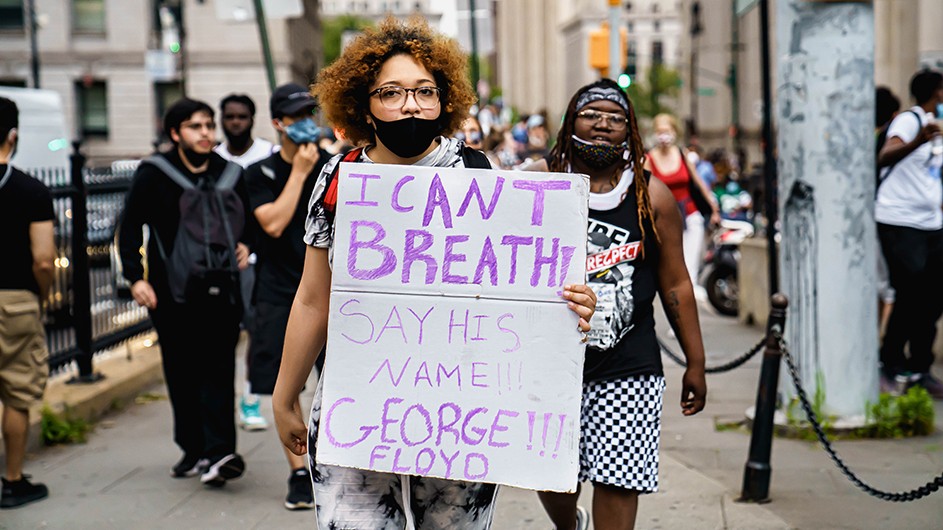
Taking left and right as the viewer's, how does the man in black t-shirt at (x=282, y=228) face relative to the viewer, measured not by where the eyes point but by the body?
facing the viewer and to the right of the viewer

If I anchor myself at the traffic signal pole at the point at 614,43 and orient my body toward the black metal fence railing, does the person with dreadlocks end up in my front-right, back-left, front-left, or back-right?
front-left

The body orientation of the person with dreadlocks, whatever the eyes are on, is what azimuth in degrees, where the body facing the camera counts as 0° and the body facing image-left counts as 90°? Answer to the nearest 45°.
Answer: approximately 0°

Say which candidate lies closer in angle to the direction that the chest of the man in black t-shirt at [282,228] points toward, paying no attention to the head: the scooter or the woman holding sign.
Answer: the woman holding sign

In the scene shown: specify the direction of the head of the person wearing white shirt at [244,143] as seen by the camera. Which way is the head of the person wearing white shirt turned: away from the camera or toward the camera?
toward the camera

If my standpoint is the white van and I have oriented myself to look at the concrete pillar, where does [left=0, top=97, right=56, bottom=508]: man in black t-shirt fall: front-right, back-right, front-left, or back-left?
front-right

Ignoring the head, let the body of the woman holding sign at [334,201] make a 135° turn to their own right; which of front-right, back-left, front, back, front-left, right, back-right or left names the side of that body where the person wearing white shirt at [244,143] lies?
front-right

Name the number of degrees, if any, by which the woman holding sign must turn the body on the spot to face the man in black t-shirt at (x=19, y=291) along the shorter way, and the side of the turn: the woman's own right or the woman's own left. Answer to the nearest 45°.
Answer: approximately 135° to the woman's own right

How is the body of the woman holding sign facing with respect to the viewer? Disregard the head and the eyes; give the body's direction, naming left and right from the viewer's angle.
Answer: facing the viewer

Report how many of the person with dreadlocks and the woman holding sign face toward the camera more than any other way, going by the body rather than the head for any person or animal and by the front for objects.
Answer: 2

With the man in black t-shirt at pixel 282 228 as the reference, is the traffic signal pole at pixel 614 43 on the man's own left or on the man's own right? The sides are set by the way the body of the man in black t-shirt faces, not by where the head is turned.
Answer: on the man's own left

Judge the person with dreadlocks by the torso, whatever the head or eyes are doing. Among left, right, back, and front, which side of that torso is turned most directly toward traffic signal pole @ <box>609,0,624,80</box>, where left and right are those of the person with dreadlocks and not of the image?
back

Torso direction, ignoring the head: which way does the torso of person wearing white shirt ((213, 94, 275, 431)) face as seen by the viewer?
toward the camera

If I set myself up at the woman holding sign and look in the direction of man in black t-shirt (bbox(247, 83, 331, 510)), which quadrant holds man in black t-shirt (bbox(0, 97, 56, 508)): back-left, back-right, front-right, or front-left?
front-left

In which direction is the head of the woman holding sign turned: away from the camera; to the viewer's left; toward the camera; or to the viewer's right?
toward the camera

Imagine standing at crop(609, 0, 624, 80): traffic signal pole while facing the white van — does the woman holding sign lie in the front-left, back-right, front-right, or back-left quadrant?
front-left
